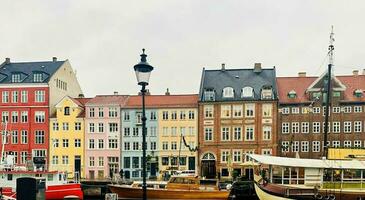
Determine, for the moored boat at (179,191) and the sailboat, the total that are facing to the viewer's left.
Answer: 2

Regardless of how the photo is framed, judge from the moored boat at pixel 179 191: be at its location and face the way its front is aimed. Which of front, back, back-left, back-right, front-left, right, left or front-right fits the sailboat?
back-left

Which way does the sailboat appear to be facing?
to the viewer's left

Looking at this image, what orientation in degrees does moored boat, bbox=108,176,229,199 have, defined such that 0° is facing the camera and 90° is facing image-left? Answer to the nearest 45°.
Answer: approximately 90°
